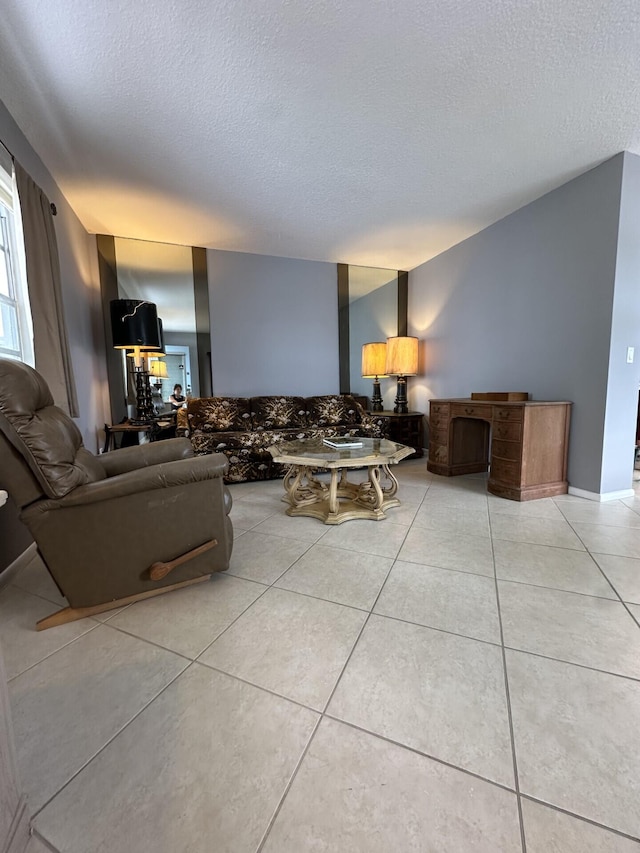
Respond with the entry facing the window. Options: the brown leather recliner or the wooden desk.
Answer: the wooden desk

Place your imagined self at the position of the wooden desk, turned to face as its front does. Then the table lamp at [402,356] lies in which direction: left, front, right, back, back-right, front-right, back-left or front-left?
right

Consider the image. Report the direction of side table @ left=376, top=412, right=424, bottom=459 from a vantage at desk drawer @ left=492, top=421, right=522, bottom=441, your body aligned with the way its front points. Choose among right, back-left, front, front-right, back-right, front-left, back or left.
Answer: right

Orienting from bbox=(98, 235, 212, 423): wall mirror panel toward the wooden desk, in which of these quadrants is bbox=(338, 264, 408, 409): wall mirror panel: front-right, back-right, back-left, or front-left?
front-left

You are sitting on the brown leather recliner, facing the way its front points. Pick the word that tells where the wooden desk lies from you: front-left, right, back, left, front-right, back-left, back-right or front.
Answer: front

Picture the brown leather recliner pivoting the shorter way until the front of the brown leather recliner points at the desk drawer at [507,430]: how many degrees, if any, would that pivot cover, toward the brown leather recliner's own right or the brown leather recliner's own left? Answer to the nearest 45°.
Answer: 0° — it already faces it

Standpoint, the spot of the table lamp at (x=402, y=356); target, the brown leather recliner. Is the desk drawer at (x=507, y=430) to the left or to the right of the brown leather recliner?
left

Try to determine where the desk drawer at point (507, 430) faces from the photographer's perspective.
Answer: facing the viewer and to the left of the viewer

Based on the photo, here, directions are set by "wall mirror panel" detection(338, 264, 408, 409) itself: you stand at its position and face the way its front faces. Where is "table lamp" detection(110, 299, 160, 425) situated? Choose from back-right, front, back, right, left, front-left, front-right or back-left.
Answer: front-right

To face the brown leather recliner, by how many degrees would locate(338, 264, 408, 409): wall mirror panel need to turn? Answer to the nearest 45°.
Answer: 0° — it already faces it

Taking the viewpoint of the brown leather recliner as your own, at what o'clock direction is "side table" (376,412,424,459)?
The side table is roughly at 11 o'clock from the brown leather recliner.

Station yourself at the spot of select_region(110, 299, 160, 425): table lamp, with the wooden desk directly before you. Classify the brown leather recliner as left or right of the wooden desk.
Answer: right

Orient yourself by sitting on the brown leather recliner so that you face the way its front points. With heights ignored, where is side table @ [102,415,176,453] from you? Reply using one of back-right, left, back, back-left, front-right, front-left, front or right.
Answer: left

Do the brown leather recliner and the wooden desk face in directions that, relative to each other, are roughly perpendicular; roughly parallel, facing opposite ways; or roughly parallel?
roughly parallel, facing opposite ways

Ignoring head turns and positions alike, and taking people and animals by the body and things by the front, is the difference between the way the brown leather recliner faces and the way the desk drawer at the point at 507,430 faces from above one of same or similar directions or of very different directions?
very different directions

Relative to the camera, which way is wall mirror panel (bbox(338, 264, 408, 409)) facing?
toward the camera

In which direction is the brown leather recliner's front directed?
to the viewer's right

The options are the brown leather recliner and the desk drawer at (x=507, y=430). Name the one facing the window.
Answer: the desk drawer

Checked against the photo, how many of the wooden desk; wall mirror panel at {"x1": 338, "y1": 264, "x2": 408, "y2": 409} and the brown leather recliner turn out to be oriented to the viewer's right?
1
